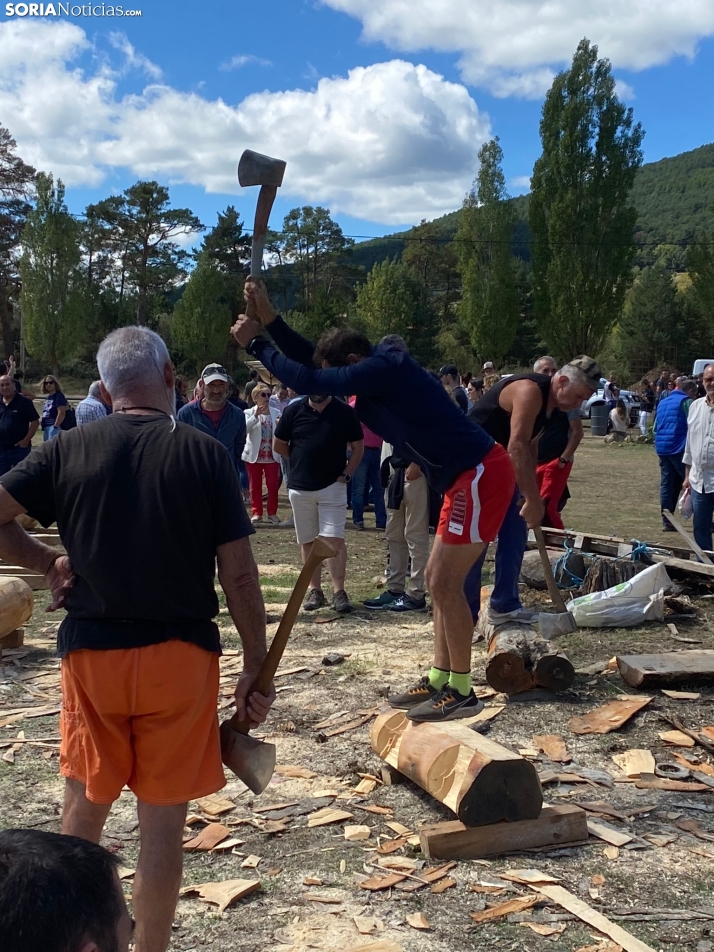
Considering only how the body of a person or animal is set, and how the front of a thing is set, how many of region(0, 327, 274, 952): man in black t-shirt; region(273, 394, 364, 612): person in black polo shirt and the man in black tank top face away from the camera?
1

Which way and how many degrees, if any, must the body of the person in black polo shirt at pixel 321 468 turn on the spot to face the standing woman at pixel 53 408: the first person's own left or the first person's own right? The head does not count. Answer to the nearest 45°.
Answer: approximately 135° to the first person's own right

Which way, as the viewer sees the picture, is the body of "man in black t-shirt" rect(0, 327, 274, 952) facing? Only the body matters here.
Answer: away from the camera

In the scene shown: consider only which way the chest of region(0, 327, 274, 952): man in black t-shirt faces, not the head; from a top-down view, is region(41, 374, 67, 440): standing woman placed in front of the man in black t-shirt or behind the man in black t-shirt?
in front

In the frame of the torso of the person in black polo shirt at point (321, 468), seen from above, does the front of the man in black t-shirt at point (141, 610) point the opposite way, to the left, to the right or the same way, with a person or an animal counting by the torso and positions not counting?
the opposite way

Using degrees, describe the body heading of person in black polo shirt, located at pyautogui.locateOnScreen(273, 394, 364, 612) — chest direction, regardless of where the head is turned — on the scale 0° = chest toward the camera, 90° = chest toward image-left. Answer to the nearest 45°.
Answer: approximately 0°
